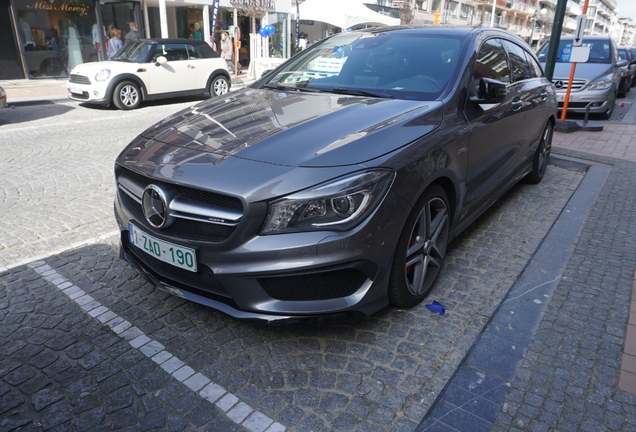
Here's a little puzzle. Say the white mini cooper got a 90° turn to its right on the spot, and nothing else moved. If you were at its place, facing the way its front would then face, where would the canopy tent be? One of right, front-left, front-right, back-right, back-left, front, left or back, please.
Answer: right

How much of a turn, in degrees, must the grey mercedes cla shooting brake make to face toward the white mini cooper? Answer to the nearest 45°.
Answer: approximately 90° to its right

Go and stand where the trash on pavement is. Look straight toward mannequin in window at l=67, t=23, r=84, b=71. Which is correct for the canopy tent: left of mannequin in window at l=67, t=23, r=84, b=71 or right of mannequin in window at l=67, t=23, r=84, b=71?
right

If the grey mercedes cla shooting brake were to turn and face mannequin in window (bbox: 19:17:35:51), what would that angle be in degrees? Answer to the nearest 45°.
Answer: approximately 90° to its right

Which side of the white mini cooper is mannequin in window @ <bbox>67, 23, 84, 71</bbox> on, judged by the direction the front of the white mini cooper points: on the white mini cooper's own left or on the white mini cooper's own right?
on the white mini cooper's own right

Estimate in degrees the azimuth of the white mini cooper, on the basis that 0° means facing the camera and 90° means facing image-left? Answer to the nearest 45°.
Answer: approximately 45°

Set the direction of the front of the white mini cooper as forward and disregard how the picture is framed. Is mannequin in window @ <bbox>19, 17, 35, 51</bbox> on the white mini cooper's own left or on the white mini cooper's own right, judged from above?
on the white mini cooper's own right

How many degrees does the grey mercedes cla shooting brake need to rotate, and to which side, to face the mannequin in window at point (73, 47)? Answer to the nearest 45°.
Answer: approximately 90° to its right

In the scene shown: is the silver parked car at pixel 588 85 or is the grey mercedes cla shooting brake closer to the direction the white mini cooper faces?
the grey mercedes cla shooting brake

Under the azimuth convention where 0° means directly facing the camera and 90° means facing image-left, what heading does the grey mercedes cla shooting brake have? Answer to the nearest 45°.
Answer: approximately 45°
